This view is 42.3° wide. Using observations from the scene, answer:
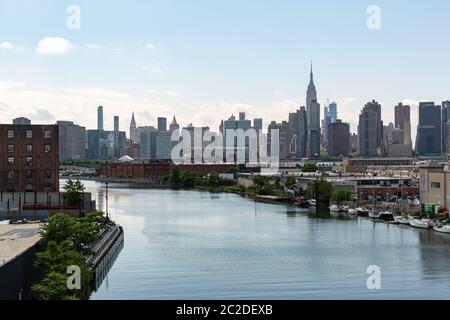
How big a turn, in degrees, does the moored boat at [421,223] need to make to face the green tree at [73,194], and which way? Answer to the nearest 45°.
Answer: approximately 45° to its left

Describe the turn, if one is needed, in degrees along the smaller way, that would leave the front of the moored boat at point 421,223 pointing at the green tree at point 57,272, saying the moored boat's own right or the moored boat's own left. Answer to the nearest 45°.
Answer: approximately 90° to the moored boat's own left

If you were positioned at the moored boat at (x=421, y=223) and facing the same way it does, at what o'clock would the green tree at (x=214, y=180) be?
The green tree is roughly at 2 o'clock from the moored boat.

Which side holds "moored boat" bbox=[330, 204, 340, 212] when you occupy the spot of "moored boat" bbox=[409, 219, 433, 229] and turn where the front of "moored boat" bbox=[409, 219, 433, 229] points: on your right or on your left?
on your right

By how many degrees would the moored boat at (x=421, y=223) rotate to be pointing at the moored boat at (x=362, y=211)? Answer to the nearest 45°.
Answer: approximately 45° to its right

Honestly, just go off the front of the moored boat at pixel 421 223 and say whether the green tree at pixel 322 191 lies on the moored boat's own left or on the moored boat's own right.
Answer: on the moored boat's own right

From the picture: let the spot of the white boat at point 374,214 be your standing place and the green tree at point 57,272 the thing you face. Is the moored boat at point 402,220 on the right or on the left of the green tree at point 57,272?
left

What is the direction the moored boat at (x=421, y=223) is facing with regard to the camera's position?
facing to the left of the viewer
